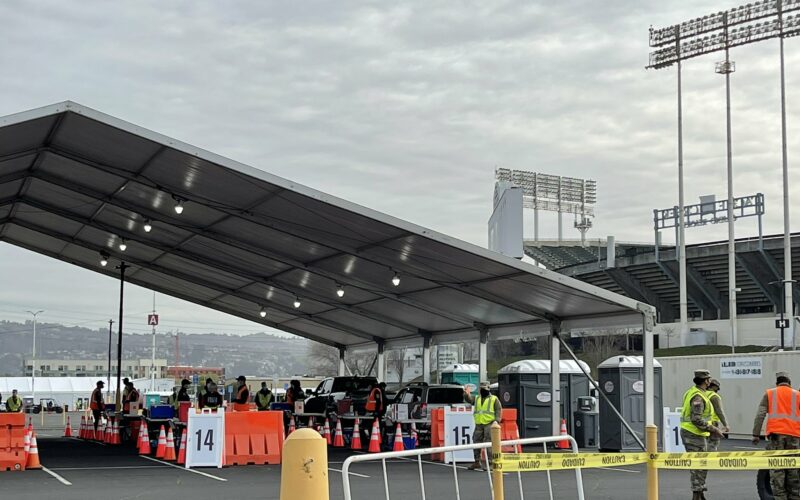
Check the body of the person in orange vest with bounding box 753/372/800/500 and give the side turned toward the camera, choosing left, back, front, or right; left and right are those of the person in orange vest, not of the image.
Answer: back

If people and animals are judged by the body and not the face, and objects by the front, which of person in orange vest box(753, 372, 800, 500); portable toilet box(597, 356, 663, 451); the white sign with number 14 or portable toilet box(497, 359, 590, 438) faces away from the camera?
the person in orange vest

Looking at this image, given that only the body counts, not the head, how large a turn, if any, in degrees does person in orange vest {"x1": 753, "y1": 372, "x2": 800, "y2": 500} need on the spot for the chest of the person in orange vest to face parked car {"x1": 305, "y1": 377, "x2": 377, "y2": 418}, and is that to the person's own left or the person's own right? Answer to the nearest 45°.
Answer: approximately 45° to the person's own left

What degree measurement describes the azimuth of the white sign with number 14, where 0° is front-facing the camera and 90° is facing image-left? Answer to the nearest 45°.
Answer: approximately 0°

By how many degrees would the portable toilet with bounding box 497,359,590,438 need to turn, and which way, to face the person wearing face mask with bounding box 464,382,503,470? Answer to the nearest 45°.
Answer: approximately 45° to its right

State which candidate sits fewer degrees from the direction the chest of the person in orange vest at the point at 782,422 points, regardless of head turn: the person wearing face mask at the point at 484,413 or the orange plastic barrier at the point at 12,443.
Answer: the person wearing face mask

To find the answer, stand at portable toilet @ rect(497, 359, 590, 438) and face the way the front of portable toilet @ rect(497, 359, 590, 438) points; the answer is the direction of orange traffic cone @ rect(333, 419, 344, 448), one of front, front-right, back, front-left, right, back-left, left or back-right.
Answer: front-right

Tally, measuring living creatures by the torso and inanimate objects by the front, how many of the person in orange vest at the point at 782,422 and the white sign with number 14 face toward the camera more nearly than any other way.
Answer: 1

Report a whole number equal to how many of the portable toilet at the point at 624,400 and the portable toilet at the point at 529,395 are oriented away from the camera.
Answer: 0

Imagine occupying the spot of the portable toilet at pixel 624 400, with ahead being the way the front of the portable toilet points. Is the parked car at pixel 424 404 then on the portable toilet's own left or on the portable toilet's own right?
on the portable toilet's own right
